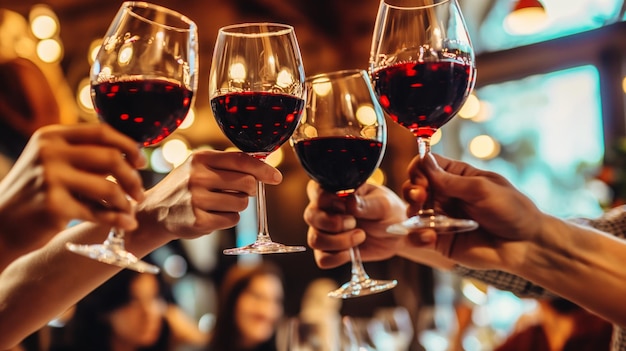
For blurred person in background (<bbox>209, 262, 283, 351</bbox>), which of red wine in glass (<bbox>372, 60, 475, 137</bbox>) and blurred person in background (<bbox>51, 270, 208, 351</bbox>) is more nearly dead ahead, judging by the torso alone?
the red wine in glass

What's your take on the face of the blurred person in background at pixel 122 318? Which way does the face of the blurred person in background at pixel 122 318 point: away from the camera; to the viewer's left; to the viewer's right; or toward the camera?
toward the camera

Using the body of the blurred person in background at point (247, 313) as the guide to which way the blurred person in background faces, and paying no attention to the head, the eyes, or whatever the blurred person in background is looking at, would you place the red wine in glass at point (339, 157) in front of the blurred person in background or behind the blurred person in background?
in front

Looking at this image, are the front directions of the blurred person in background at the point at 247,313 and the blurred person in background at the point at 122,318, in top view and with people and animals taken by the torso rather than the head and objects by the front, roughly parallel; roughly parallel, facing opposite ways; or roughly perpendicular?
roughly parallel

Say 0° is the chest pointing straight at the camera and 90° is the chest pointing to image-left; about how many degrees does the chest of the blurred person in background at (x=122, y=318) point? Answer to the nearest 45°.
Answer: approximately 315°

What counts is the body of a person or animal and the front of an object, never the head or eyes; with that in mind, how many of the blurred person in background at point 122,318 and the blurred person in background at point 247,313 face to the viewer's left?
0

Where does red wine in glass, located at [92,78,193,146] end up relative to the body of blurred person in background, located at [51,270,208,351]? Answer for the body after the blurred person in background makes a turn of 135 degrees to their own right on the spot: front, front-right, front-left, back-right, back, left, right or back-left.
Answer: left

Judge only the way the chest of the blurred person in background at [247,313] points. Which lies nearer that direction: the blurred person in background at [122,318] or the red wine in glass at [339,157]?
the red wine in glass

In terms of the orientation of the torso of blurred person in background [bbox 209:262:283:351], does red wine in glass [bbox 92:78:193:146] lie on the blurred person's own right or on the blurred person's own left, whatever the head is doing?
on the blurred person's own right

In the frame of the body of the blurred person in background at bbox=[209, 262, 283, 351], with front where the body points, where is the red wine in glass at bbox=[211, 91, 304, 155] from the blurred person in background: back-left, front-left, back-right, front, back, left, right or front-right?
front-right

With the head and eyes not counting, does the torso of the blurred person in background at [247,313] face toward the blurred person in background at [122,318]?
no

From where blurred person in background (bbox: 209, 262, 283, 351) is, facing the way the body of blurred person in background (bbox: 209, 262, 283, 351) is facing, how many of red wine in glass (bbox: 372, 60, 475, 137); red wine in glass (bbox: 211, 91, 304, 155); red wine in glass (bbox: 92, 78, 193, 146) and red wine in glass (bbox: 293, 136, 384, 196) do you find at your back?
0

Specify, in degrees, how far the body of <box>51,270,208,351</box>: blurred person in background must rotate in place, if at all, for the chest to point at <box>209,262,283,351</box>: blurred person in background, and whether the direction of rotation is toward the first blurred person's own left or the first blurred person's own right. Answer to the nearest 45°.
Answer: approximately 45° to the first blurred person's own left

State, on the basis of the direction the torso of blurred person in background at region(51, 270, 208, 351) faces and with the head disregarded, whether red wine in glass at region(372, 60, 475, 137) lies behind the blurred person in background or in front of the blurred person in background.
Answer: in front
